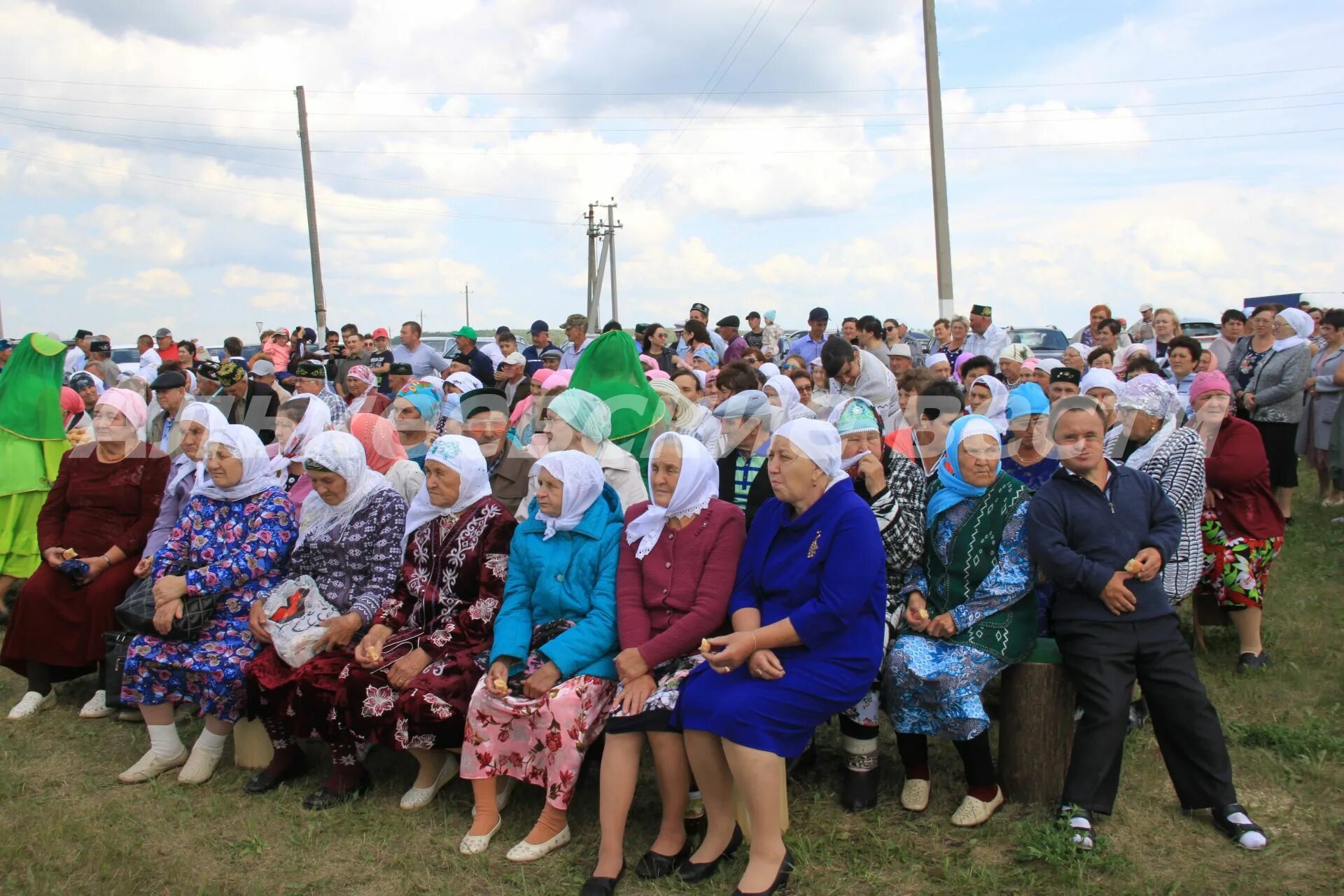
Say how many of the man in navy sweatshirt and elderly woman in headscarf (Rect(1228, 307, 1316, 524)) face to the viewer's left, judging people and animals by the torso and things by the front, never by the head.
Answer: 1

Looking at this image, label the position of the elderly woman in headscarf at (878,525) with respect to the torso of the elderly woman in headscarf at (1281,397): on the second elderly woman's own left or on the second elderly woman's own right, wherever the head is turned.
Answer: on the second elderly woman's own left

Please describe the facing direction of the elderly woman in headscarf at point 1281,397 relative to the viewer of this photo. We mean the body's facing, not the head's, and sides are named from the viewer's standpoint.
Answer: facing to the left of the viewer

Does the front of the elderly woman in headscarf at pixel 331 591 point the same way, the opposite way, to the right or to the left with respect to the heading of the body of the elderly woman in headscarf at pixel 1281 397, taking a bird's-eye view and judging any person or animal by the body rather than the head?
to the left

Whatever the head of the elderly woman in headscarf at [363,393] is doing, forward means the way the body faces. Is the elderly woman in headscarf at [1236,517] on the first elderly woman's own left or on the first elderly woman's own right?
on the first elderly woman's own left

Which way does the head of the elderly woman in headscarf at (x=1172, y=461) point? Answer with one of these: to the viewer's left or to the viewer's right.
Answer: to the viewer's left

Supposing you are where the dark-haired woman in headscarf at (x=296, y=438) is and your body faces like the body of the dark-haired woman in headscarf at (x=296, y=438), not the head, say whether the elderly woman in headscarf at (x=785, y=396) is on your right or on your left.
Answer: on your left

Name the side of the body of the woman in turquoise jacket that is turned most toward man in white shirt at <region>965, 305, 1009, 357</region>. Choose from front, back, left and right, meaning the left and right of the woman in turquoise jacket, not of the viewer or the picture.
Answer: back

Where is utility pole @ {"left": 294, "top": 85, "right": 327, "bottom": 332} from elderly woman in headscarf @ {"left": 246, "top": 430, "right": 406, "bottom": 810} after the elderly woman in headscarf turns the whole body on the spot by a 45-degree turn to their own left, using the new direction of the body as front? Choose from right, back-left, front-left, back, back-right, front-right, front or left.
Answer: back
